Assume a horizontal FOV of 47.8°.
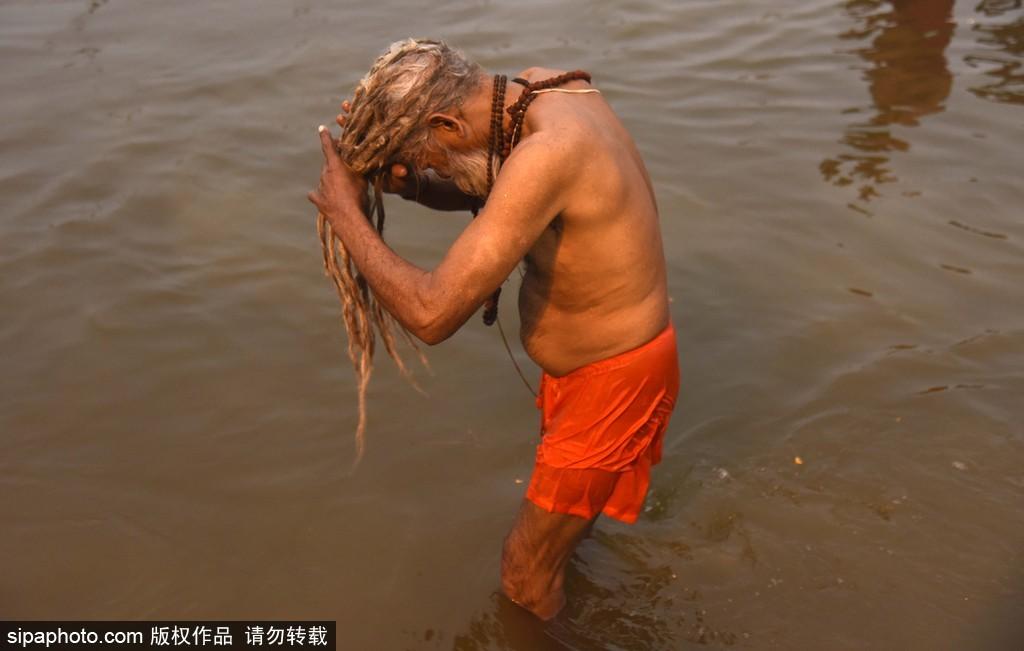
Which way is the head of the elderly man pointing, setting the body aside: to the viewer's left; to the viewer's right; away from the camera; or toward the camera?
to the viewer's left

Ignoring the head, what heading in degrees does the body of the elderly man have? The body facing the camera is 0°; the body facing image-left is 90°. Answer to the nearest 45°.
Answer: approximately 90°
